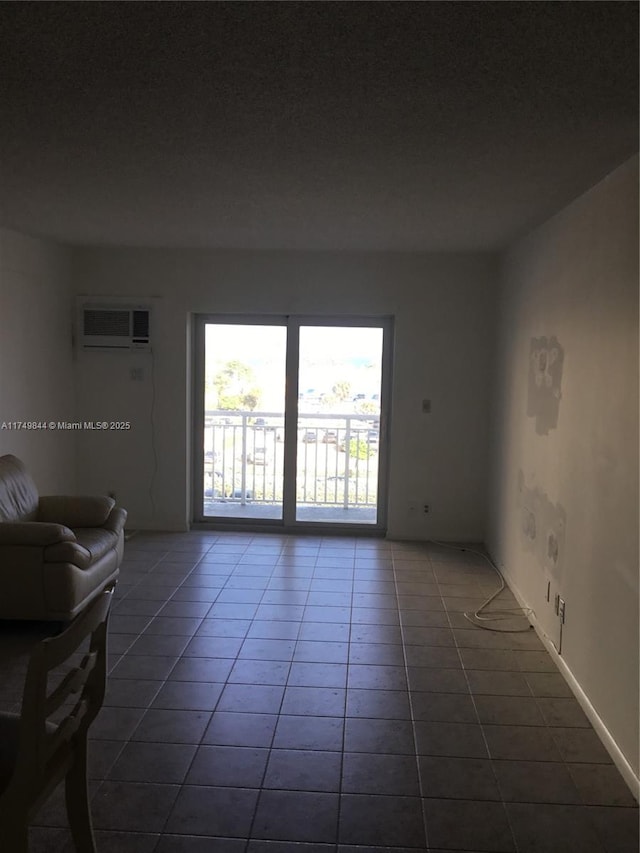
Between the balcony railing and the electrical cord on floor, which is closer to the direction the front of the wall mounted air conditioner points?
the electrical cord on floor

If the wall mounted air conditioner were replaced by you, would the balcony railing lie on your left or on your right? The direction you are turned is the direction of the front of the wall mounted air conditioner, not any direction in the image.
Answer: on your left

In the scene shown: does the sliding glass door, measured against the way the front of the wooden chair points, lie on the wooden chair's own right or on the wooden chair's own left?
on the wooden chair's own right

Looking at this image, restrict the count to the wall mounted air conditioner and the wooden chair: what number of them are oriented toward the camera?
1

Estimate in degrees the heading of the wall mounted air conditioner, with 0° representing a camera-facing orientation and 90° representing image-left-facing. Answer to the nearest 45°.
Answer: approximately 0°

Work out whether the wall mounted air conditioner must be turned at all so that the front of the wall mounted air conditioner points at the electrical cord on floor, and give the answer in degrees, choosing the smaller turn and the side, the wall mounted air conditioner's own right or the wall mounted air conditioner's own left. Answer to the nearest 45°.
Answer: approximately 45° to the wall mounted air conditioner's own left

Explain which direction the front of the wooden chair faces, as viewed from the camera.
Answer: facing away from the viewer and to the left of the viewer

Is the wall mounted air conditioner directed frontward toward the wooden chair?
yes

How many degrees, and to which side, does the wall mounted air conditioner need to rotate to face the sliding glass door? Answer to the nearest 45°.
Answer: approximately 90° to its left
